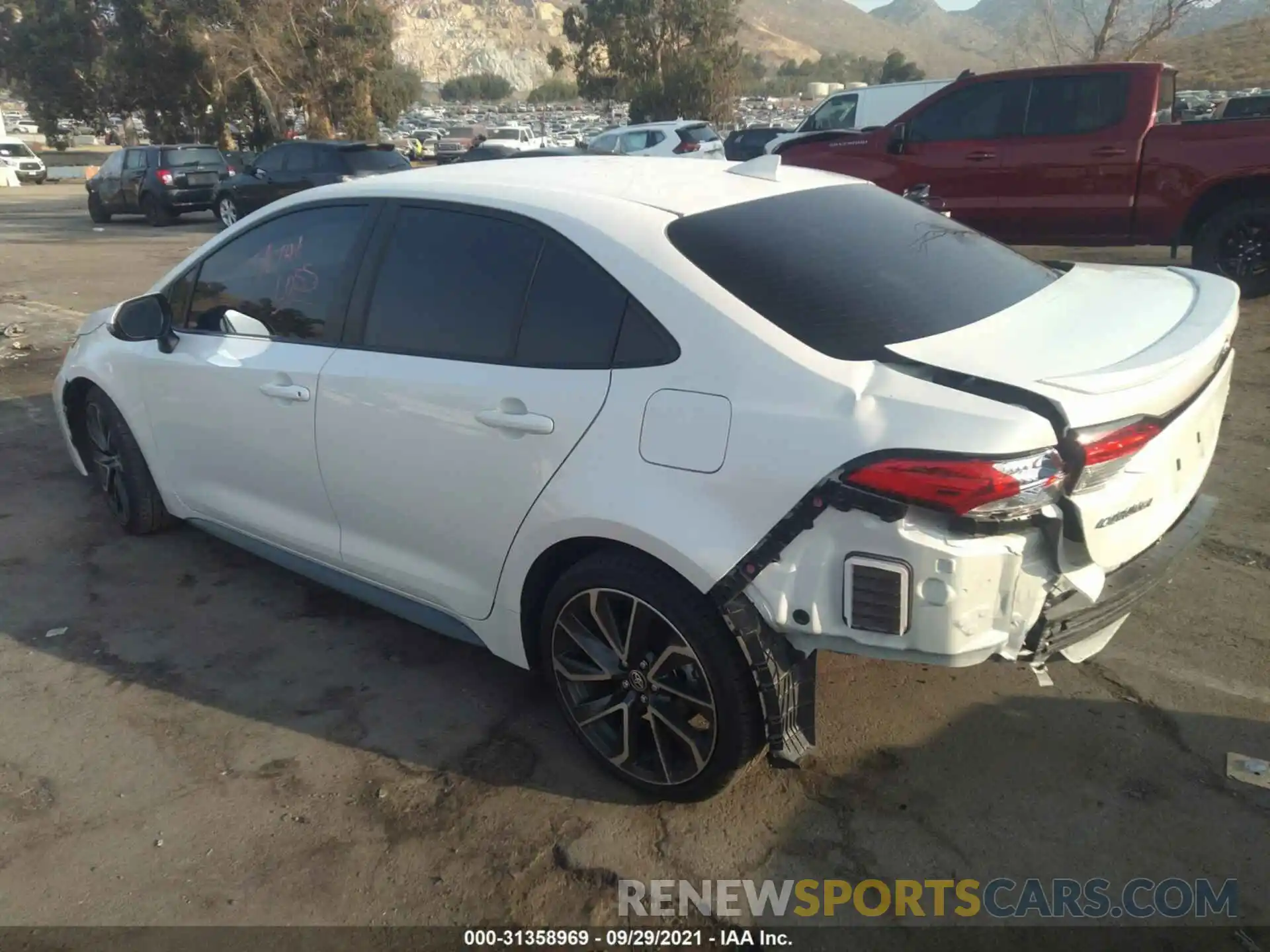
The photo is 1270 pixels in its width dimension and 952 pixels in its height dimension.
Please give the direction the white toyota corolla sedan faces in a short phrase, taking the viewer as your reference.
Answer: facing away from the viewer and to the left of the viewer

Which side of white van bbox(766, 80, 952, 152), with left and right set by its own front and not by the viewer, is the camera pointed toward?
left

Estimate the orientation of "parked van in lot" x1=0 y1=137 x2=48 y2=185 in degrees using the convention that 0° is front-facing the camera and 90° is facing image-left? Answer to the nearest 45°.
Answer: approximately 315°

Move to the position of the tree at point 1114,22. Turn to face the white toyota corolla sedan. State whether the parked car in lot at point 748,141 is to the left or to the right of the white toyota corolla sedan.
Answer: right

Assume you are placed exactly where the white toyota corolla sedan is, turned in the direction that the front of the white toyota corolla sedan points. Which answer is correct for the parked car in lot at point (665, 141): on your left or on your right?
on your right

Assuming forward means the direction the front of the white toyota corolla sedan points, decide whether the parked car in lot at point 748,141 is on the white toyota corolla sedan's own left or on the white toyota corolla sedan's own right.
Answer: on the white toyota corolla sedan's own right

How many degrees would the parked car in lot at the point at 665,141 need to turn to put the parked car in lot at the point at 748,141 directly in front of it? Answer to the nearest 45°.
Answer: approximately 135° to its right

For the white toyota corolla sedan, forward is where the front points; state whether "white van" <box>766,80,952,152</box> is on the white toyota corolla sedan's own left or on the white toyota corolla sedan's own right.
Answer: on the white toyota corolla sedan's own right

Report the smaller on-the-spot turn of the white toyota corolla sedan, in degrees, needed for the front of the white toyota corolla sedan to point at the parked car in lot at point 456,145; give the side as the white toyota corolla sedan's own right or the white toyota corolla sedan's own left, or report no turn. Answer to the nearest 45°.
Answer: approximately 45° to the white toyota corolla sedan's own right

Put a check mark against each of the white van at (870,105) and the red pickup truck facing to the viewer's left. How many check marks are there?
2

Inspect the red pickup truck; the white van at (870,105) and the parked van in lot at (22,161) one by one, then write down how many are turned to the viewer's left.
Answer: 2

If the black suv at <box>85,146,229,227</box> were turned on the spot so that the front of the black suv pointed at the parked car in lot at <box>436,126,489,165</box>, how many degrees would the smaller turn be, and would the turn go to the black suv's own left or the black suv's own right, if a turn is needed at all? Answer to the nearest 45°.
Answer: approximately 90° to the black suv's own right

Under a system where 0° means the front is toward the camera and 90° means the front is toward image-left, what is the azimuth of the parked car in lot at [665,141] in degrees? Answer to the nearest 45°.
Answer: approximately 135°

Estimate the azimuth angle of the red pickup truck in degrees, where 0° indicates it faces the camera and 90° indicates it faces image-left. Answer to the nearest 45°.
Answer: approximately 90°
